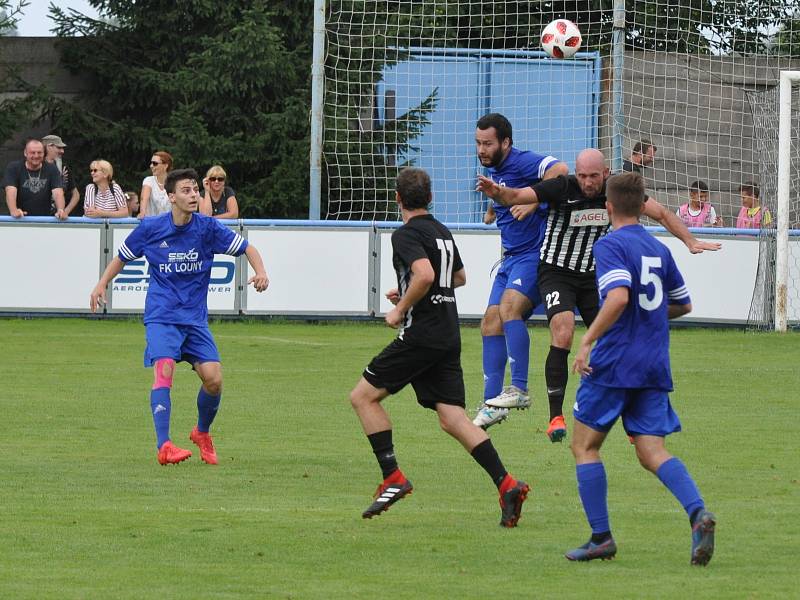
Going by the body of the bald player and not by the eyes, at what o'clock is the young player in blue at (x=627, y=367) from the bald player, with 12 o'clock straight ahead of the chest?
The young player in blue is roughly at 12 o'clock from the bald player.

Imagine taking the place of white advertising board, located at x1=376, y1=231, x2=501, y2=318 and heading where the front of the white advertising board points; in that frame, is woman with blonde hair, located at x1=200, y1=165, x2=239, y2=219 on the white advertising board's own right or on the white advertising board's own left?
on the white advertising board's own right

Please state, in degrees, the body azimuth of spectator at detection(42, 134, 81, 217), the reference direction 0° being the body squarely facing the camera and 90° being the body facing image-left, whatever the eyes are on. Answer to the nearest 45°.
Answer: approximately 315°

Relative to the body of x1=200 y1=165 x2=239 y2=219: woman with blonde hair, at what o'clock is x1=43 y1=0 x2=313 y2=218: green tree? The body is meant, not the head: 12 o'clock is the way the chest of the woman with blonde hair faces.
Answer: The green tree is roughly at 6 o'clock from the woman with blonde hair.

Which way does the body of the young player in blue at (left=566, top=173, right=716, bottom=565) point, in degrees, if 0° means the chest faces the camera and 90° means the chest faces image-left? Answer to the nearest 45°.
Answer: approximately 135°

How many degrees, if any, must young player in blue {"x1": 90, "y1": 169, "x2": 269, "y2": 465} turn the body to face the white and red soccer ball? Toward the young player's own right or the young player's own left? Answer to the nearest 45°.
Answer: approximately 135° to the young player's own left
